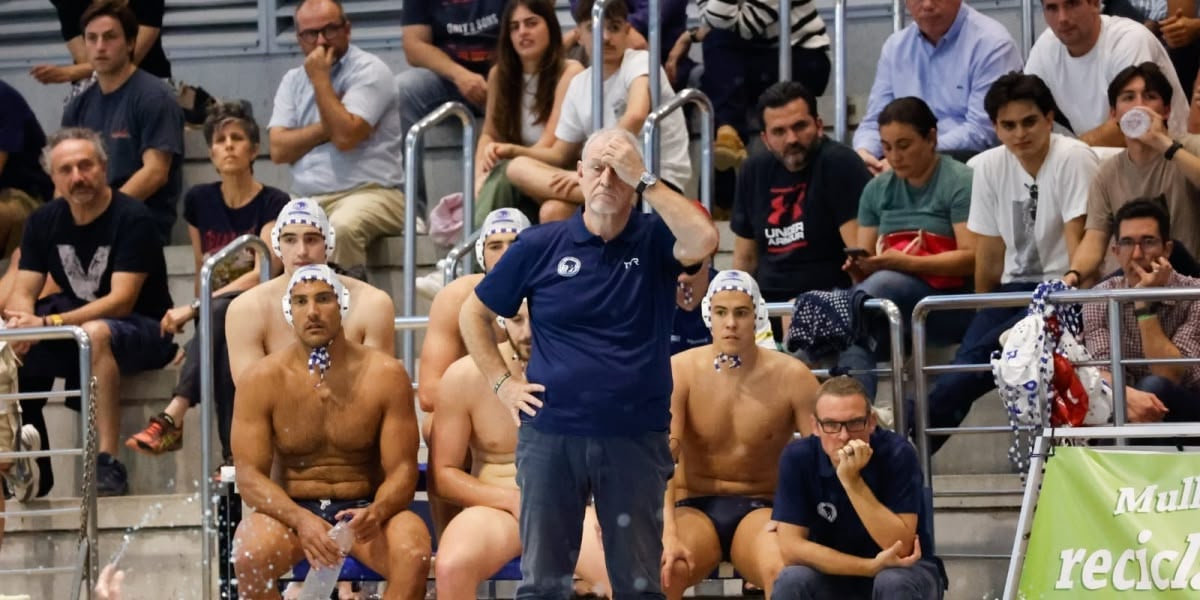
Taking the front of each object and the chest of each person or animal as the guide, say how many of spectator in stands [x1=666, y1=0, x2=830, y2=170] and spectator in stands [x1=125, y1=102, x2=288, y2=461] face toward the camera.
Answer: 2

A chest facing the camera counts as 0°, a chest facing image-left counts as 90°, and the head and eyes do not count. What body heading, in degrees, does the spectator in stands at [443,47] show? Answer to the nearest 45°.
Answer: approximately 0°

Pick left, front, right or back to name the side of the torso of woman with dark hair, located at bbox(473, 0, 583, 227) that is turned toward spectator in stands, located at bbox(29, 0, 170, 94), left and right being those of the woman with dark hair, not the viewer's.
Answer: right

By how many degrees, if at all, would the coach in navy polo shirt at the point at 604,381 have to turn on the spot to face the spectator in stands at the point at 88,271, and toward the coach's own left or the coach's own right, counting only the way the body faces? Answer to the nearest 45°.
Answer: approximately 135° to the coach's own right

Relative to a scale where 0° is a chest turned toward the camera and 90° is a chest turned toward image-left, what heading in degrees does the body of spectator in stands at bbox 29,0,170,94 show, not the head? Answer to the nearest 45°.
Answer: approximately 45°
